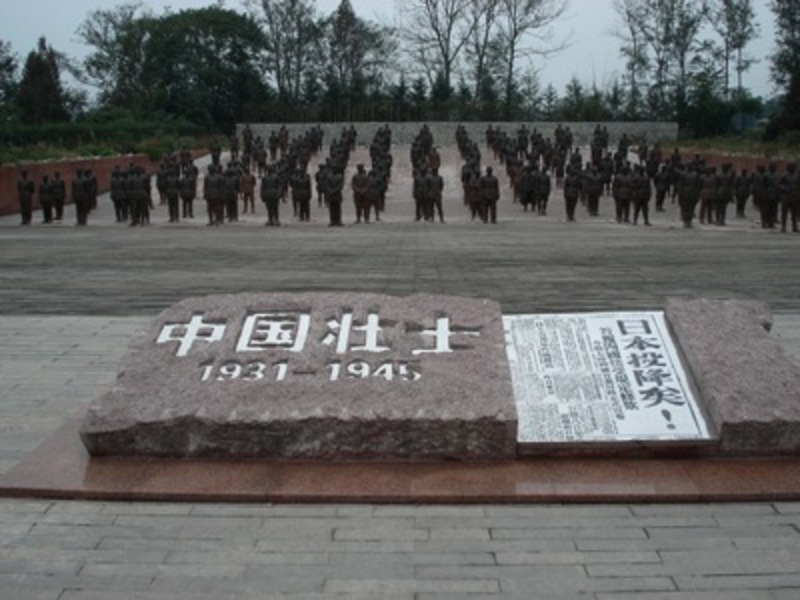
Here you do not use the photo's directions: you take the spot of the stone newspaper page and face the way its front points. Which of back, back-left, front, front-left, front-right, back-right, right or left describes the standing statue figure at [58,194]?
back-right

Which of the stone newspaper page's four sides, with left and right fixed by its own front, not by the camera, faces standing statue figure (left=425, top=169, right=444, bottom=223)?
back

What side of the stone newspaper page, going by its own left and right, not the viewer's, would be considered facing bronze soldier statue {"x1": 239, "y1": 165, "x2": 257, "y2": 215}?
back

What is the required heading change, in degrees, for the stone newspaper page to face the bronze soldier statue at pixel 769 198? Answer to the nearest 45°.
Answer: approximately 180°

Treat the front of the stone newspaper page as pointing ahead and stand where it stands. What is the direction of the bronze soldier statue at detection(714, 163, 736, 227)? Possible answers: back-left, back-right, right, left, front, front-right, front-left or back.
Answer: back

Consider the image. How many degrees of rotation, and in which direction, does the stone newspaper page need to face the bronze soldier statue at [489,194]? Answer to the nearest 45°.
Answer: approximately 180°

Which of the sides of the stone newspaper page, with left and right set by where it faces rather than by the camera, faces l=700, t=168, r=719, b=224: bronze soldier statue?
back

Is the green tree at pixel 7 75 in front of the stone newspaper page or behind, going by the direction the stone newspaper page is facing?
behind

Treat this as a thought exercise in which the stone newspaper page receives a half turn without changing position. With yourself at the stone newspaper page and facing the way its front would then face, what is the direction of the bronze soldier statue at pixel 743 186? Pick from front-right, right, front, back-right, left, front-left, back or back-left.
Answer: front

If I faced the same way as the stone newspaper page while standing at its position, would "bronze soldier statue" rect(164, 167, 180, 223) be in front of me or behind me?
behind

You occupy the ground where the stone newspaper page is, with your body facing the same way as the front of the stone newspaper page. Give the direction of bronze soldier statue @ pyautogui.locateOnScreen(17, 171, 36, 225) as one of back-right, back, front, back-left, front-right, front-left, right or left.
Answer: back-right

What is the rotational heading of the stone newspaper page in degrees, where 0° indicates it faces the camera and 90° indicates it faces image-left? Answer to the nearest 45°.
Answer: approximately 0°

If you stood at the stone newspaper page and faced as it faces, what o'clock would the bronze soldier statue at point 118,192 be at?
The bronze soldier statue is roughly at 5 o'clock from the stone newspaper page.

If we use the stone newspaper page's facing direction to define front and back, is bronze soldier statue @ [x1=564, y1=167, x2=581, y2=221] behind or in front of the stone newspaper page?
behind

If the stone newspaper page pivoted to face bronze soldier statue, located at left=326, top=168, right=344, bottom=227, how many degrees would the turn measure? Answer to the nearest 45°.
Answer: approximately 180°
